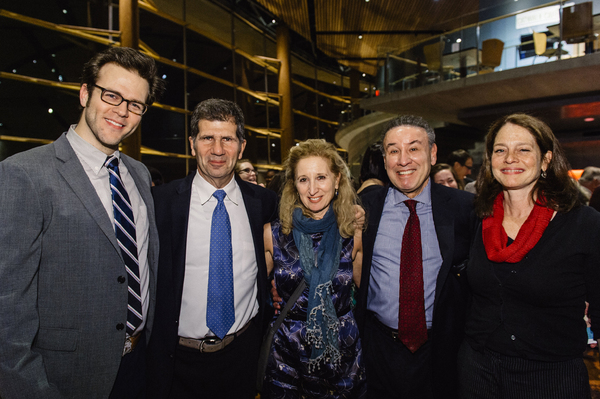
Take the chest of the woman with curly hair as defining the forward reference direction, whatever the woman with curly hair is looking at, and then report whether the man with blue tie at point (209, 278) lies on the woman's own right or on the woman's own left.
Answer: on the woman's own right

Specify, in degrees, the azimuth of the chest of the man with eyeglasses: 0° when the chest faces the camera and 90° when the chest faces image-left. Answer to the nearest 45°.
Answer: approximately 315°

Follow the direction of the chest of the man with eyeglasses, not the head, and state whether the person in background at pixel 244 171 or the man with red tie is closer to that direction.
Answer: the man with red tie

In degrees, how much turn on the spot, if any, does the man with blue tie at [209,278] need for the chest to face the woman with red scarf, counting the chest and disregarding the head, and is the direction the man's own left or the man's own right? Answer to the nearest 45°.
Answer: approximately 45° to the man's own left

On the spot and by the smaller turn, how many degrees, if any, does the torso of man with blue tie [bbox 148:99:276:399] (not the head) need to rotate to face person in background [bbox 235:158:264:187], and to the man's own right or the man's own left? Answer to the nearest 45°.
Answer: approximately 180°

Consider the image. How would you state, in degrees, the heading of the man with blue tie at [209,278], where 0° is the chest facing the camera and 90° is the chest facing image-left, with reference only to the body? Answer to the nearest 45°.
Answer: approximately 0°

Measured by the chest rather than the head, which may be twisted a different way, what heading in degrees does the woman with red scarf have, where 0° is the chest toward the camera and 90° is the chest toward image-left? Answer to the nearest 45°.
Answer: approximately 45°

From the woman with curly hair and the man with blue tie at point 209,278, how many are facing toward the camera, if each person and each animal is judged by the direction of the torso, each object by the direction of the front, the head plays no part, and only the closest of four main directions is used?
2

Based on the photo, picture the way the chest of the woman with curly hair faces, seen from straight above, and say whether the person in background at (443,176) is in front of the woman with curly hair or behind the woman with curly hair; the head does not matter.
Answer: behind

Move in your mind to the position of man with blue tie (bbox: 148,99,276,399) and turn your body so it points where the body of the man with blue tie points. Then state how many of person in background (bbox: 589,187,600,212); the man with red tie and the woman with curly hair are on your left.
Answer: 3
